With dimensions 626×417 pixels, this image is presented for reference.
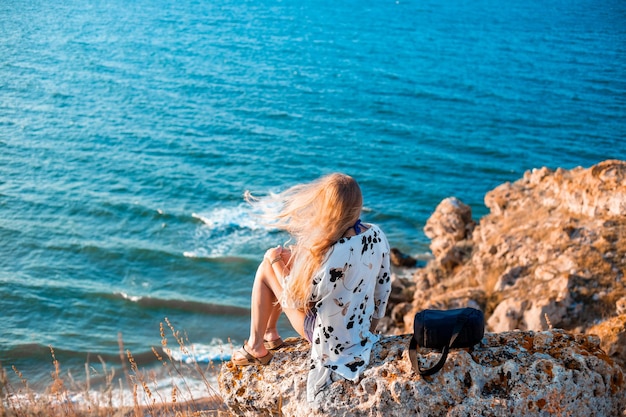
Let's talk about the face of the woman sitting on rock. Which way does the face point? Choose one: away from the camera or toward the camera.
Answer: away from the camera

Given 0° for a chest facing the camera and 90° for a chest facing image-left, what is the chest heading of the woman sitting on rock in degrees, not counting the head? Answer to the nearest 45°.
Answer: approximately 135°

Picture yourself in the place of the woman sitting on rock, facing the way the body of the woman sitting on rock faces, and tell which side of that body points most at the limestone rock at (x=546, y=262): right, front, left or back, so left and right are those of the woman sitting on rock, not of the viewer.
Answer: right

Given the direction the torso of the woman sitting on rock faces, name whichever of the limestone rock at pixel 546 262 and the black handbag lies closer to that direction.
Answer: the limestone rock
